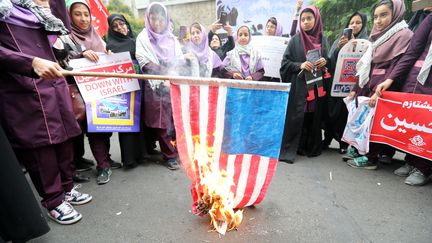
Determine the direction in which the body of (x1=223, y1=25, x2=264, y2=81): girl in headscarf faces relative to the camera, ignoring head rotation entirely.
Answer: toward the camera

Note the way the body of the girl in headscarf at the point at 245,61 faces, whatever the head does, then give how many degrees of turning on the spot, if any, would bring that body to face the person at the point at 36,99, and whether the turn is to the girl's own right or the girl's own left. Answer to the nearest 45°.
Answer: approximately 45° to the girl's own right

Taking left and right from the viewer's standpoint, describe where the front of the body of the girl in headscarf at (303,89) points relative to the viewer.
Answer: facing the viewer

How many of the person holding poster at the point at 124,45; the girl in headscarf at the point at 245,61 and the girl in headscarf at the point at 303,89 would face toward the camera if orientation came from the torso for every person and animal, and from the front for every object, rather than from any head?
3

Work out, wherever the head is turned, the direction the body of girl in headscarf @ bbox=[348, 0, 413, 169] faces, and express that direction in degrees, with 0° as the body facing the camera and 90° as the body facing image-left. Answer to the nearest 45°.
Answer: approximately 45°

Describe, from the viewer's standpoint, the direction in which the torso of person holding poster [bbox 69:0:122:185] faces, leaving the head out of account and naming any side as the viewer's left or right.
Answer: facing the viewer and to the right of the viewer

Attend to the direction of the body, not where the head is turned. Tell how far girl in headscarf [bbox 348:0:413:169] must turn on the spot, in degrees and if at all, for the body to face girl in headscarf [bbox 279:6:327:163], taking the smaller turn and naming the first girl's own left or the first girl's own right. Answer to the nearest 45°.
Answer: approximately 45° to the first girl's own right

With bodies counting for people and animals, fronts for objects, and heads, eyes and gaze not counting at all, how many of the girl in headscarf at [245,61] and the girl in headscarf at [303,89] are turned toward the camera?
2

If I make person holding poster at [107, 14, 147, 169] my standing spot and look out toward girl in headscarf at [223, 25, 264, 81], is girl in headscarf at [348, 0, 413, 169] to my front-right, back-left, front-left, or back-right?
front-right

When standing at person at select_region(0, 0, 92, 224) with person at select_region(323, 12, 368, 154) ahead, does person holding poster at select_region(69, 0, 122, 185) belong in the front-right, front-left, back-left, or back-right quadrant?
front-left

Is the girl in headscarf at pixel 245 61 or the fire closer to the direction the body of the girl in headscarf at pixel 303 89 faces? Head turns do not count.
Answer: the fire
